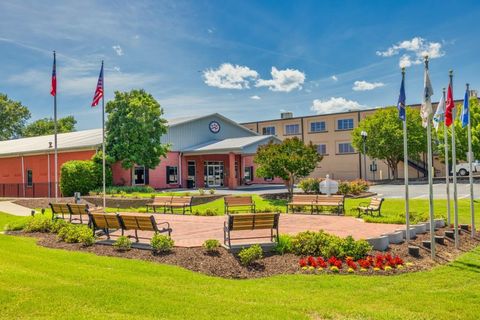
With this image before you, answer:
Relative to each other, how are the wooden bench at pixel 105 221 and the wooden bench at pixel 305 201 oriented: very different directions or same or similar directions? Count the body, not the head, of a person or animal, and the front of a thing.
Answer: very different directions

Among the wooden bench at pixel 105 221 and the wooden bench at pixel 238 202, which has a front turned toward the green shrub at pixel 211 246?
the wooden bench at pixel 238 202

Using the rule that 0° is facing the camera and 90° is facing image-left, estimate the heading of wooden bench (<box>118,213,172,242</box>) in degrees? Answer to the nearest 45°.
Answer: approximately 225°

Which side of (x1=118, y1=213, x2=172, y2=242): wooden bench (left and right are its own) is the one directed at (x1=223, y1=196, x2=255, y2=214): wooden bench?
front

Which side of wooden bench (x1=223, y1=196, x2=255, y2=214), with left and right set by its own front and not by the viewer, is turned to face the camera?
front

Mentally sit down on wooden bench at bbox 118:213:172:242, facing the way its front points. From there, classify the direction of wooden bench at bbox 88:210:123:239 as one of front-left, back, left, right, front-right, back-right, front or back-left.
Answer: left

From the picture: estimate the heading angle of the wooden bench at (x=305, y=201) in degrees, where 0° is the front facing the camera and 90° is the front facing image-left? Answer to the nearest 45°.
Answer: approximately 45°

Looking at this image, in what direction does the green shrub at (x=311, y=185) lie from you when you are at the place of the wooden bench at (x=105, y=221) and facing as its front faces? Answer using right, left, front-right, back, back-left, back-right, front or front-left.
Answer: front

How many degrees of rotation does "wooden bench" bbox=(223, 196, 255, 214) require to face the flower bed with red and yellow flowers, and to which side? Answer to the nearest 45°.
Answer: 0° — it already faces it

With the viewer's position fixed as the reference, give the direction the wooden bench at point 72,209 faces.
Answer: facing away from the viewer and to the right of the viewer

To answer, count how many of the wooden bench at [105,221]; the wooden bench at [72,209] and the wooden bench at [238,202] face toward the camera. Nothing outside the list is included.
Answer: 1

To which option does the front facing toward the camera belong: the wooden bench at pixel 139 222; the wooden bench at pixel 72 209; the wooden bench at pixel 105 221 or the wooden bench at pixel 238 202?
the wooden bench at pixel 238 202

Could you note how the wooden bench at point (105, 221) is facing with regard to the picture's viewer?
facing away from the viewer and to the right of the viewer

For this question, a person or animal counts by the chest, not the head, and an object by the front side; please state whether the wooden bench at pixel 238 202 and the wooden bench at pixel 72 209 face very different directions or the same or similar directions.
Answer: very different directions

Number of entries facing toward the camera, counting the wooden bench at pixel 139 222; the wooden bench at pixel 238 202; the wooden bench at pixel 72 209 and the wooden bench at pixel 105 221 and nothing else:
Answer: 1

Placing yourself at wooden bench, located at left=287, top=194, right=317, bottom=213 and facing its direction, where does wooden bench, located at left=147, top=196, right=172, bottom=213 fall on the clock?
wooden bench, located at left=147, top=196, right=172, bottom=213 is roughly at 2 o'clock from wooden bench, located at left=287, top=194, right=317, bottom=213.
